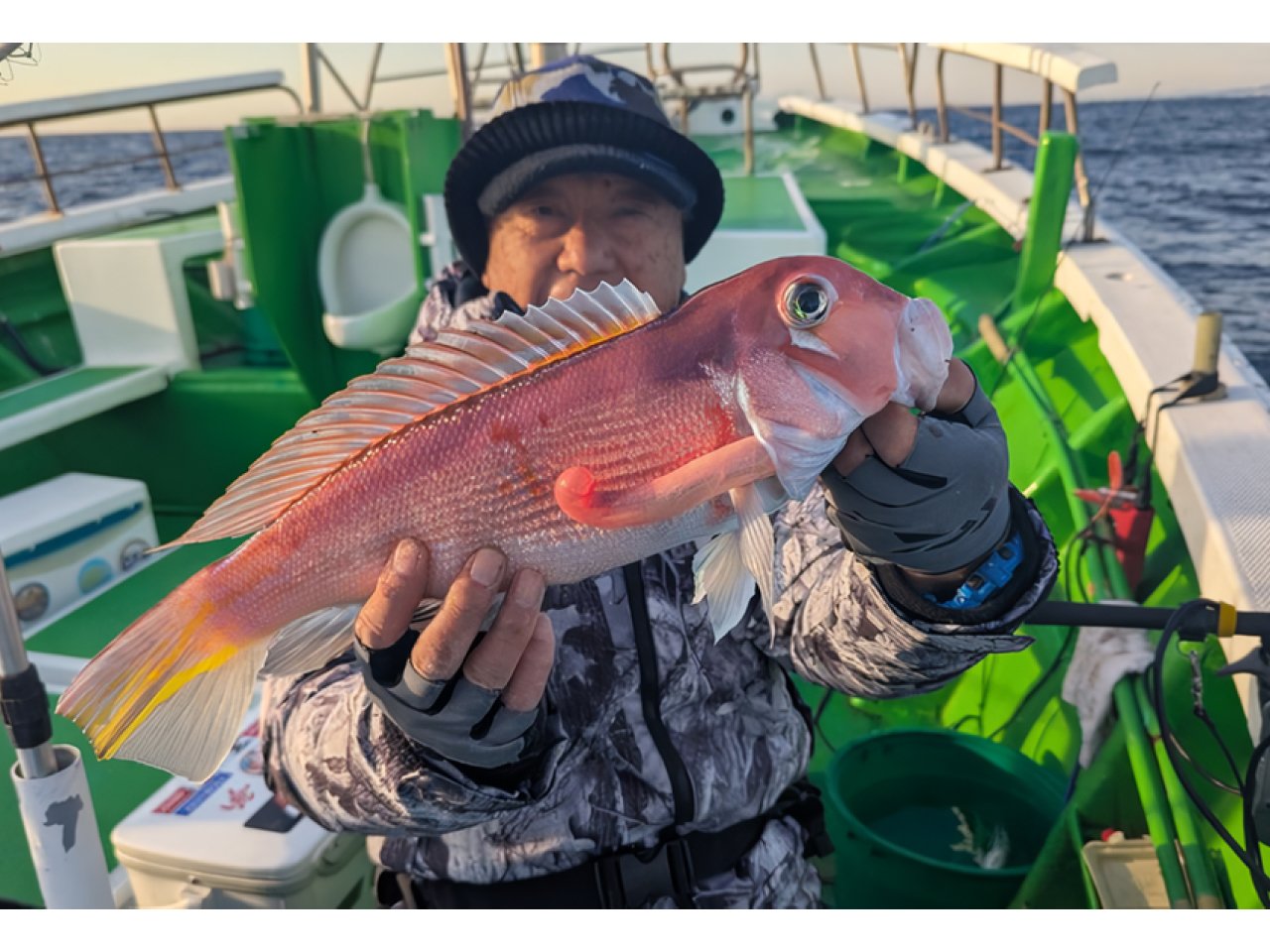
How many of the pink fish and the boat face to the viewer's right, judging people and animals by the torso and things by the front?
1

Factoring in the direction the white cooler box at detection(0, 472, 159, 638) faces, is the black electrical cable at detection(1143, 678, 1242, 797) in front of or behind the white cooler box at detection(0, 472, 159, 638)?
in front

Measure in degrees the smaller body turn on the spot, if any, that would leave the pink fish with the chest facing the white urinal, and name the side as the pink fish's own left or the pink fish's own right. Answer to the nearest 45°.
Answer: approximately 90° to the pink fish's own left

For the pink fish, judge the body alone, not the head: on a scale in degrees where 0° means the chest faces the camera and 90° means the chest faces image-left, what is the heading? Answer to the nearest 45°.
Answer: approximately 270°

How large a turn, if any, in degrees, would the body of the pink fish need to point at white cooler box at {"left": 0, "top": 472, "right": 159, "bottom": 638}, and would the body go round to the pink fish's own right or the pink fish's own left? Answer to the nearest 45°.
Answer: approximately 135° to the pink fish's own left

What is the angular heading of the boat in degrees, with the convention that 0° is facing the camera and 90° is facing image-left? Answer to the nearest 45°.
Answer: approximately 180°

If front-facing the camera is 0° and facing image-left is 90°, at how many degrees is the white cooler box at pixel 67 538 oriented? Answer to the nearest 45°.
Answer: approximately 315°
